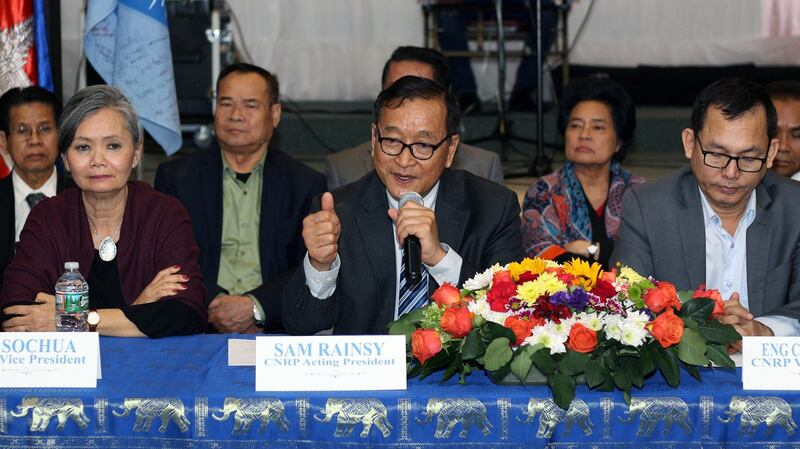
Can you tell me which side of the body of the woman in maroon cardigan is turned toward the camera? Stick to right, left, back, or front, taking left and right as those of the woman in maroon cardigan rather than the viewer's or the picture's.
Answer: front

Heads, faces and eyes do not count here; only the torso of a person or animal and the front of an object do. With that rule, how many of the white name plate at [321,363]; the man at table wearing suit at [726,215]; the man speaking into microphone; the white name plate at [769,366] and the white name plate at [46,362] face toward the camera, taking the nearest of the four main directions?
5

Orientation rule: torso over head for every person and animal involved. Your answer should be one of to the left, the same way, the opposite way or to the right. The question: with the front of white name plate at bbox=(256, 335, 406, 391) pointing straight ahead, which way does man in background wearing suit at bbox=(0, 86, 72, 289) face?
the same way

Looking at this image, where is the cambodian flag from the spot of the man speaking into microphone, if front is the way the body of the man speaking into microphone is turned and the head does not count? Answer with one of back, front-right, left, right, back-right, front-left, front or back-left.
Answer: back-right

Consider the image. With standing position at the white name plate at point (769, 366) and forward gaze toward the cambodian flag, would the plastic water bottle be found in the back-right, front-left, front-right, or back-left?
front-left

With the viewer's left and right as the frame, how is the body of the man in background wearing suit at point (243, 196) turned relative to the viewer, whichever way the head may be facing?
facing the viewer

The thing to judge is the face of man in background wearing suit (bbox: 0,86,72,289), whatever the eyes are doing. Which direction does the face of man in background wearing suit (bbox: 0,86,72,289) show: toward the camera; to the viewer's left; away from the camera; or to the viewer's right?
toward the camera

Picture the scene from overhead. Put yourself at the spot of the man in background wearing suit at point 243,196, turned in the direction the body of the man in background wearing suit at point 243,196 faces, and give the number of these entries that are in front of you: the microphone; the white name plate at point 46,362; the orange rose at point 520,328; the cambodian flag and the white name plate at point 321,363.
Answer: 4

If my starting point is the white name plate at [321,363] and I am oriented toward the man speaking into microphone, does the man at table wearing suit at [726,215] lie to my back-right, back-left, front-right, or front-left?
front-right

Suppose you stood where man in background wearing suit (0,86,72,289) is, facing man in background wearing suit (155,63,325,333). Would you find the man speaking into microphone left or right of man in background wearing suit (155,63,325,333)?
right

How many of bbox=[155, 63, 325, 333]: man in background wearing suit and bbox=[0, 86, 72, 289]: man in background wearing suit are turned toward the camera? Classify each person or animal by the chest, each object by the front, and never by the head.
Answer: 2

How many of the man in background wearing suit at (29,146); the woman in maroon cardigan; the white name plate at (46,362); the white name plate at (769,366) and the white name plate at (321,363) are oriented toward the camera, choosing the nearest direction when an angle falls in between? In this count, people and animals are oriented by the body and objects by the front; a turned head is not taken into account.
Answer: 5

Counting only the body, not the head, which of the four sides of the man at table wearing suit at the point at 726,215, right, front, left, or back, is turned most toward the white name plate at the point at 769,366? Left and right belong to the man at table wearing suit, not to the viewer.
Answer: front

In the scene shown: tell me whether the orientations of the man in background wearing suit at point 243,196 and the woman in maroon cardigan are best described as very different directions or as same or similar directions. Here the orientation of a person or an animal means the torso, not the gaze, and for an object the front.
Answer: same or similar directions

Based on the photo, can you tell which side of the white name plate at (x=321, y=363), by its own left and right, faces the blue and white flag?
back

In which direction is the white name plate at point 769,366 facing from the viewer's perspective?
toward the camera

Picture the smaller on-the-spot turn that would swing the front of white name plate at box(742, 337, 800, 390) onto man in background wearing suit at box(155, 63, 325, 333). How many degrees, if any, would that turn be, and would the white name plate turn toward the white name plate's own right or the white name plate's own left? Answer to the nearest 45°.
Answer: approximately 135° to the white name plate's own right
